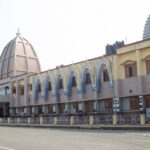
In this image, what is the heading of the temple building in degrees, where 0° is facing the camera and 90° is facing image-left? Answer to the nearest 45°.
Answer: approximately 45°
